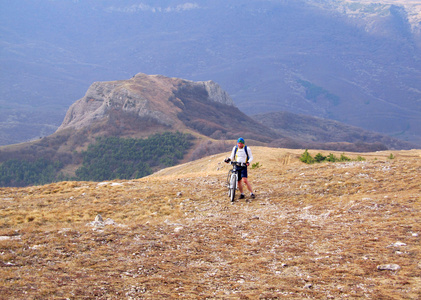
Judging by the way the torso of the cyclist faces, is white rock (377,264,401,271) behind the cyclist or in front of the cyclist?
in front

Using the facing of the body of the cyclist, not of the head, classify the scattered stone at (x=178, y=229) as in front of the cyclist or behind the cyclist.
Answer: in front

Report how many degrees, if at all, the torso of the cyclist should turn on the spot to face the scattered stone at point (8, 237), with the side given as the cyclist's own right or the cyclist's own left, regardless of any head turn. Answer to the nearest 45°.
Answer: approximately 45° to the cyclist's own right

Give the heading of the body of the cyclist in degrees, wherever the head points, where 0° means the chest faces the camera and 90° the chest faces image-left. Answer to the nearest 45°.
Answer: approximately 0°
